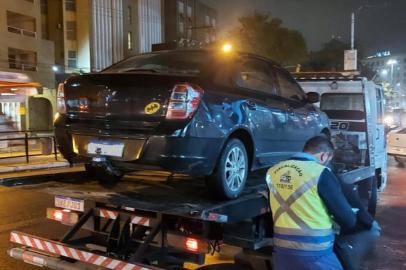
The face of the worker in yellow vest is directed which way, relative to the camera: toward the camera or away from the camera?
away from the camera

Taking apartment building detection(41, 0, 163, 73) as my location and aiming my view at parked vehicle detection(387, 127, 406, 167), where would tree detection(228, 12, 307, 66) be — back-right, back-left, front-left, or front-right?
front-left

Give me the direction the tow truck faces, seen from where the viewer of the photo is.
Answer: facing away from the viewer and to the right of the viewer

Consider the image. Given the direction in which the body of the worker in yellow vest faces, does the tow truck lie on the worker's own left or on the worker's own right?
on the worker's own left

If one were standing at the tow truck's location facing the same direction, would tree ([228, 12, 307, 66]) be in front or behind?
in front

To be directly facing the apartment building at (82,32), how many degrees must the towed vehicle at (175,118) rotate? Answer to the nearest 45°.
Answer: approximately 45° to its left

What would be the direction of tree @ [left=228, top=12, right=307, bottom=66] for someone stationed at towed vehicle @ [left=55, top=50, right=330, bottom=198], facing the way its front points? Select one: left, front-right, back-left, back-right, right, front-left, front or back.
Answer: front-left

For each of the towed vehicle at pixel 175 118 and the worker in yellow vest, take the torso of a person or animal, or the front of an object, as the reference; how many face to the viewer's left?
0

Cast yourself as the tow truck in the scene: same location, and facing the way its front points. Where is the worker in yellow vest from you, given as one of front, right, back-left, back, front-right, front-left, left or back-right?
right

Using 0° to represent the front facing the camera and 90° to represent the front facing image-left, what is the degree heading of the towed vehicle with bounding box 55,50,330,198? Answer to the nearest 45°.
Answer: approximately 225°

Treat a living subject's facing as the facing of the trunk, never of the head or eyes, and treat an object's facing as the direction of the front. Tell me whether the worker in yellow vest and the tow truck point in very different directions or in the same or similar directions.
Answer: same or similar directions

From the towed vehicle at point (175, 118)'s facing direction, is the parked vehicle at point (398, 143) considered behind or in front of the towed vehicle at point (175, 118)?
in front

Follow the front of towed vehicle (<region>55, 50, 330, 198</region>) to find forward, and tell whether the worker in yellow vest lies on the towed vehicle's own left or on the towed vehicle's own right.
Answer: on the towed vehicle's own right
